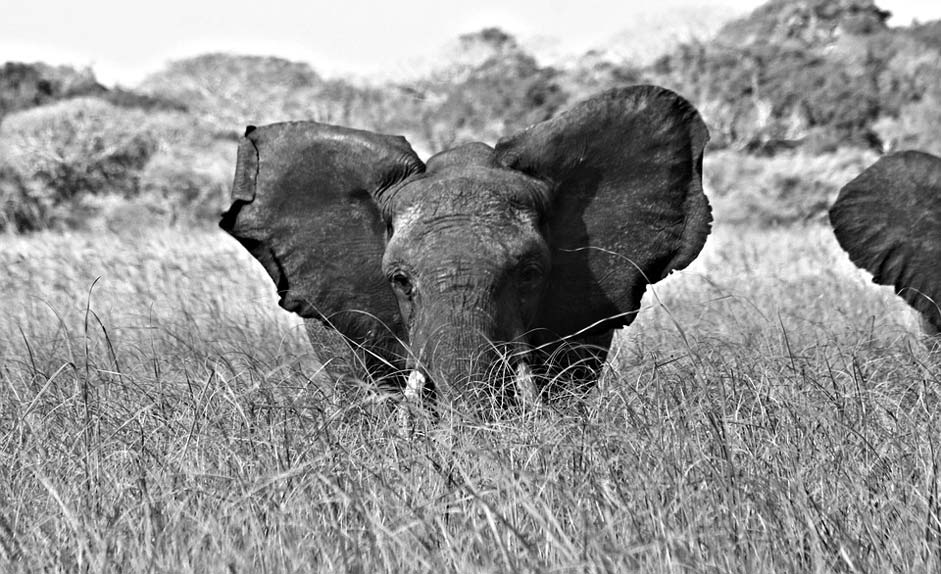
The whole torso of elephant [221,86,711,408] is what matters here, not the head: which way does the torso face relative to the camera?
toward the camera

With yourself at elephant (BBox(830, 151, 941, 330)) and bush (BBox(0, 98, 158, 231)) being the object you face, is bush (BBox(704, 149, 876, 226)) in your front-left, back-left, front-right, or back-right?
front-right

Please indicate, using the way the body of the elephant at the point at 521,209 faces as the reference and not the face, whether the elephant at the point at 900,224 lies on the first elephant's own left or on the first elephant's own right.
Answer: on the first elephant's own left

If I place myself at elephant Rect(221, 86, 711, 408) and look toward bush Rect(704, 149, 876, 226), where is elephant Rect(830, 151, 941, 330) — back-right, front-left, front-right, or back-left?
front-right

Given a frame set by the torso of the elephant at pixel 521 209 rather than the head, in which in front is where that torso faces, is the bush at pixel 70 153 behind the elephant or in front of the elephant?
behind

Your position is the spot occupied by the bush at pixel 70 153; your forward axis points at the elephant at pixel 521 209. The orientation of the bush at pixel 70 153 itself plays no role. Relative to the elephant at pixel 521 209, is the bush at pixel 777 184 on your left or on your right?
left
